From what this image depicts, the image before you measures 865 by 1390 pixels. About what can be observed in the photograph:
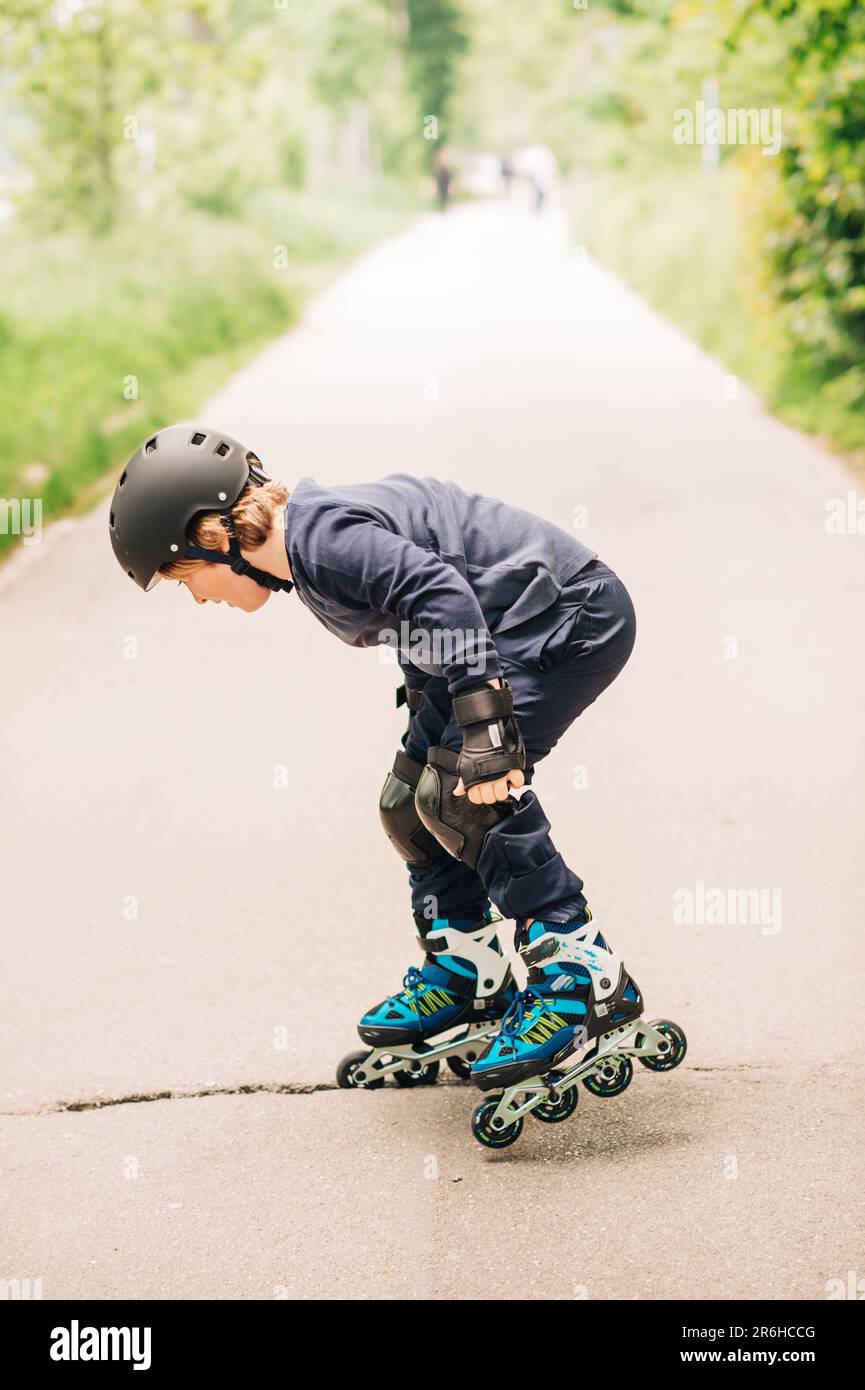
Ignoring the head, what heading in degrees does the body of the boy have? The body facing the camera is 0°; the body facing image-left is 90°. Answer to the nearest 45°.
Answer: approximately 90°

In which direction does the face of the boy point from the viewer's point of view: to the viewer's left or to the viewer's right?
to the viewer's left
